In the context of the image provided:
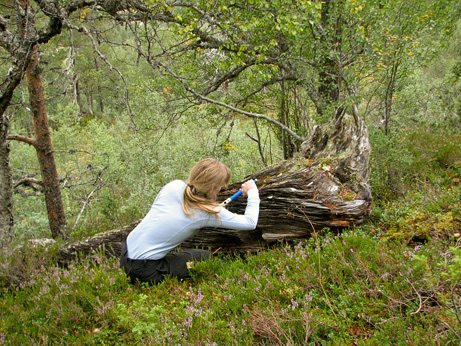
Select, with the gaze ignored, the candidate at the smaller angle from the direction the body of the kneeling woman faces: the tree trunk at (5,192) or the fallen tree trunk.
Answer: the fallen tree trunk

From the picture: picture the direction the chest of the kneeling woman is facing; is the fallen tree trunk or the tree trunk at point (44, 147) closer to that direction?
the fallen tree trunk

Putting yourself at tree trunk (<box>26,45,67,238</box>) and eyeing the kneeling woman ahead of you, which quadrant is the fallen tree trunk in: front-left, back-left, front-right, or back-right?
front-left

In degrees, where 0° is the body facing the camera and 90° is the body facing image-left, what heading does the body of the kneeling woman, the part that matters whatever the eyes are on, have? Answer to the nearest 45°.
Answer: approximately 225°

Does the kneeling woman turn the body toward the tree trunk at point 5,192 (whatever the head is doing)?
no

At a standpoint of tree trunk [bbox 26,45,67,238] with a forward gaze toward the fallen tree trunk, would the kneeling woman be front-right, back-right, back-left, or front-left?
front-right

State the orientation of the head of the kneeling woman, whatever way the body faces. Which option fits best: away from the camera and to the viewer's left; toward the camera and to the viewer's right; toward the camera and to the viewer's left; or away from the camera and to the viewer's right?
away from the camera and to the viewer's right

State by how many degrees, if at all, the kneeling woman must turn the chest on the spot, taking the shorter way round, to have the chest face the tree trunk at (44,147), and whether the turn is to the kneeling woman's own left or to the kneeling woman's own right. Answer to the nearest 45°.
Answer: approximately 90° to the kneeling woman's own left

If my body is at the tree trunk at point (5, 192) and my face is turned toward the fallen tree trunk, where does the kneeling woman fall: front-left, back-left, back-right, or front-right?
front-right
